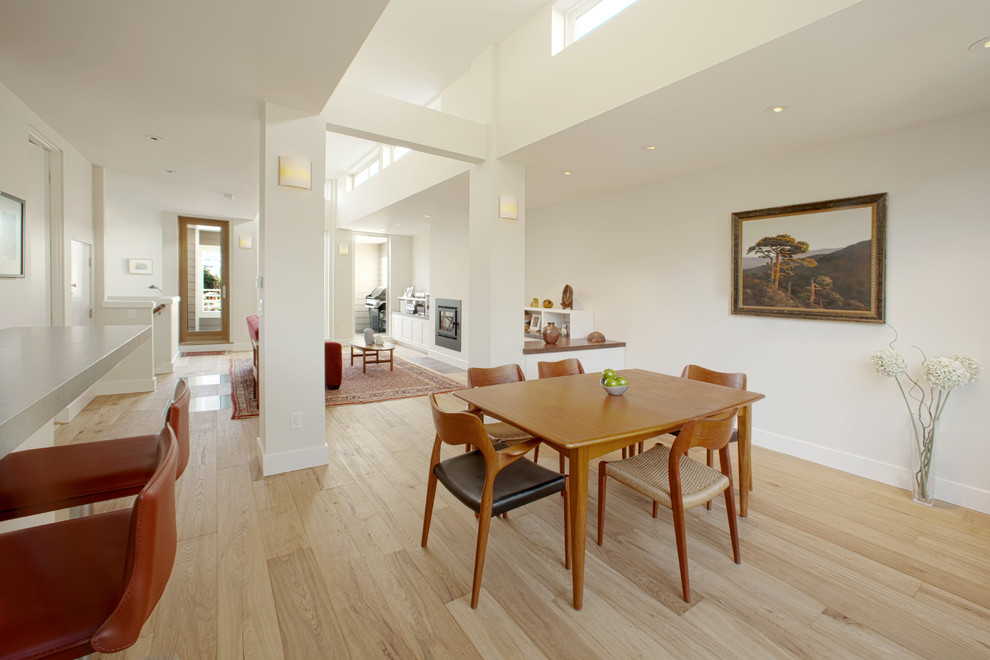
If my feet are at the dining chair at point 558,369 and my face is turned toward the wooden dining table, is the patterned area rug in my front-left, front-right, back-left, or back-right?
back-right

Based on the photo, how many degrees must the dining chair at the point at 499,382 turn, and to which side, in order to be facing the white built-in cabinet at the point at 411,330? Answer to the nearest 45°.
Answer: approximately 135° to its left

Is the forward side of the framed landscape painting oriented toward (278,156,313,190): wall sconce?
yes

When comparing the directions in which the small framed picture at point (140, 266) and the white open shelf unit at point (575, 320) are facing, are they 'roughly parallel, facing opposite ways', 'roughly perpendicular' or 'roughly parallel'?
roughly perpendicular

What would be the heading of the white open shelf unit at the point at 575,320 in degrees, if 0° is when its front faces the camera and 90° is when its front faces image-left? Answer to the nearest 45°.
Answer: approximately 45°

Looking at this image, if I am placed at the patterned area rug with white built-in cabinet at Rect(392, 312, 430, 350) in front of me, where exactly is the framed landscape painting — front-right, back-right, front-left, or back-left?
back-right
